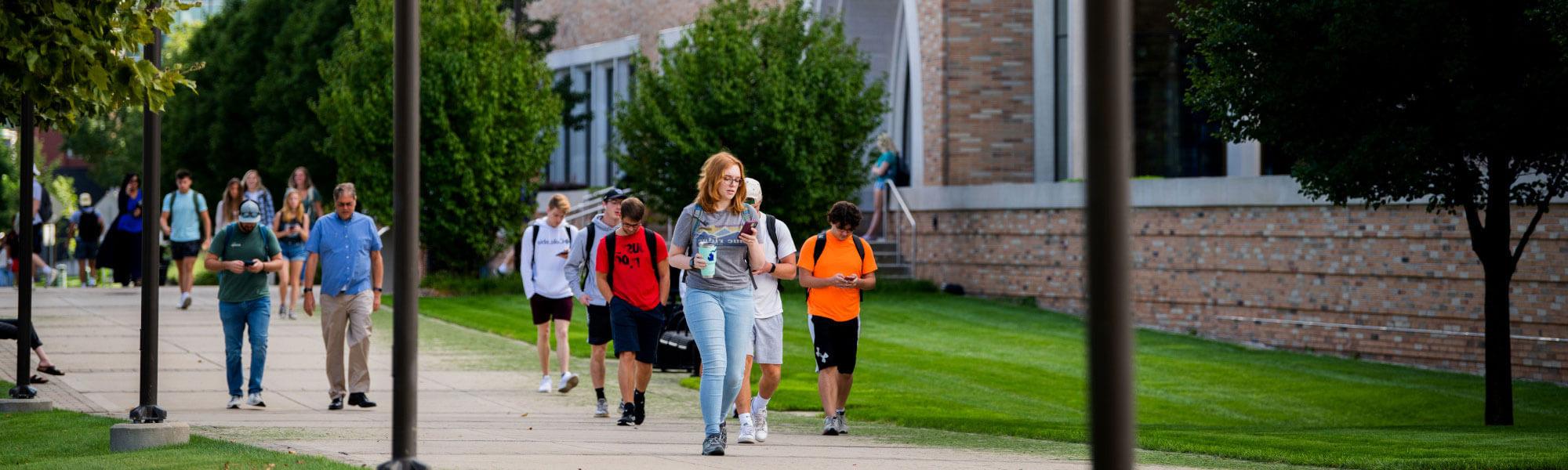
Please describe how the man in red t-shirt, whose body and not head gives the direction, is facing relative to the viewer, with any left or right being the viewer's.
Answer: facing the viewer

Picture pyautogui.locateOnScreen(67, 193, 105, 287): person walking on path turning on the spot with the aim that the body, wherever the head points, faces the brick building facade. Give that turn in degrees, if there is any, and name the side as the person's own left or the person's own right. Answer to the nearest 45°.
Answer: approximately 135° to the person's own right

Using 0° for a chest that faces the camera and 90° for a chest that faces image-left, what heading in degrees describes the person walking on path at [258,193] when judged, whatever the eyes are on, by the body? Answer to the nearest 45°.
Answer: approximately 0°

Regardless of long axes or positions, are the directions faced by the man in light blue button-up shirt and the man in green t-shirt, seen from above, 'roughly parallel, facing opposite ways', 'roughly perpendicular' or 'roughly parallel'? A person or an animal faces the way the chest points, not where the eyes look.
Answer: roughly parallel

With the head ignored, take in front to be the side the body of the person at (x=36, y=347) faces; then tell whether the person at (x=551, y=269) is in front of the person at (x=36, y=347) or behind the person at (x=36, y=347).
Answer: in front

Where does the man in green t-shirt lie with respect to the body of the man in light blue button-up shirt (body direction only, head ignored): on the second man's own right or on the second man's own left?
on the second man's own right

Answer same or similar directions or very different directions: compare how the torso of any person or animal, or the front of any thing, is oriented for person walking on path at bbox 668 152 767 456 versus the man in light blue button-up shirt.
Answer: same or similar directions

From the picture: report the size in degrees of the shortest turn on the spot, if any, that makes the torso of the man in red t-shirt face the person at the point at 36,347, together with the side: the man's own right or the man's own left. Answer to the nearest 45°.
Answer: approximately 135° to the man's own right

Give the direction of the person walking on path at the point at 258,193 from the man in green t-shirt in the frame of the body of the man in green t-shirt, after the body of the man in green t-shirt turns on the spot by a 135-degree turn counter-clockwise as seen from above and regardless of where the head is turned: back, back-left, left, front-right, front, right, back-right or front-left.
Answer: front-left

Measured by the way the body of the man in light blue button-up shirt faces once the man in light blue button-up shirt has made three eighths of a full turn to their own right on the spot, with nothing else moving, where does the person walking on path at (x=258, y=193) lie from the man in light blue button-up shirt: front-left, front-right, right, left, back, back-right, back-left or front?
front-right

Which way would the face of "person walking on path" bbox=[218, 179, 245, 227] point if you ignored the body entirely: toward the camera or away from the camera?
toward the camera

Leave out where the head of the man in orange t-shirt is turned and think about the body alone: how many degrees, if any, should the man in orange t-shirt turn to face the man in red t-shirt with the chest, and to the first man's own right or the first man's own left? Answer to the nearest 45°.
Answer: approximately 90° to the first man's own right

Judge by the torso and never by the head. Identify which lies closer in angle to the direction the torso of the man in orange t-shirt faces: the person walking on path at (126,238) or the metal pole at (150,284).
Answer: the metal pole

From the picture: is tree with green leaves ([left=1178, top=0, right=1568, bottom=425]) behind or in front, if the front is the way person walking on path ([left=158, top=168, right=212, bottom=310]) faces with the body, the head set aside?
in front
